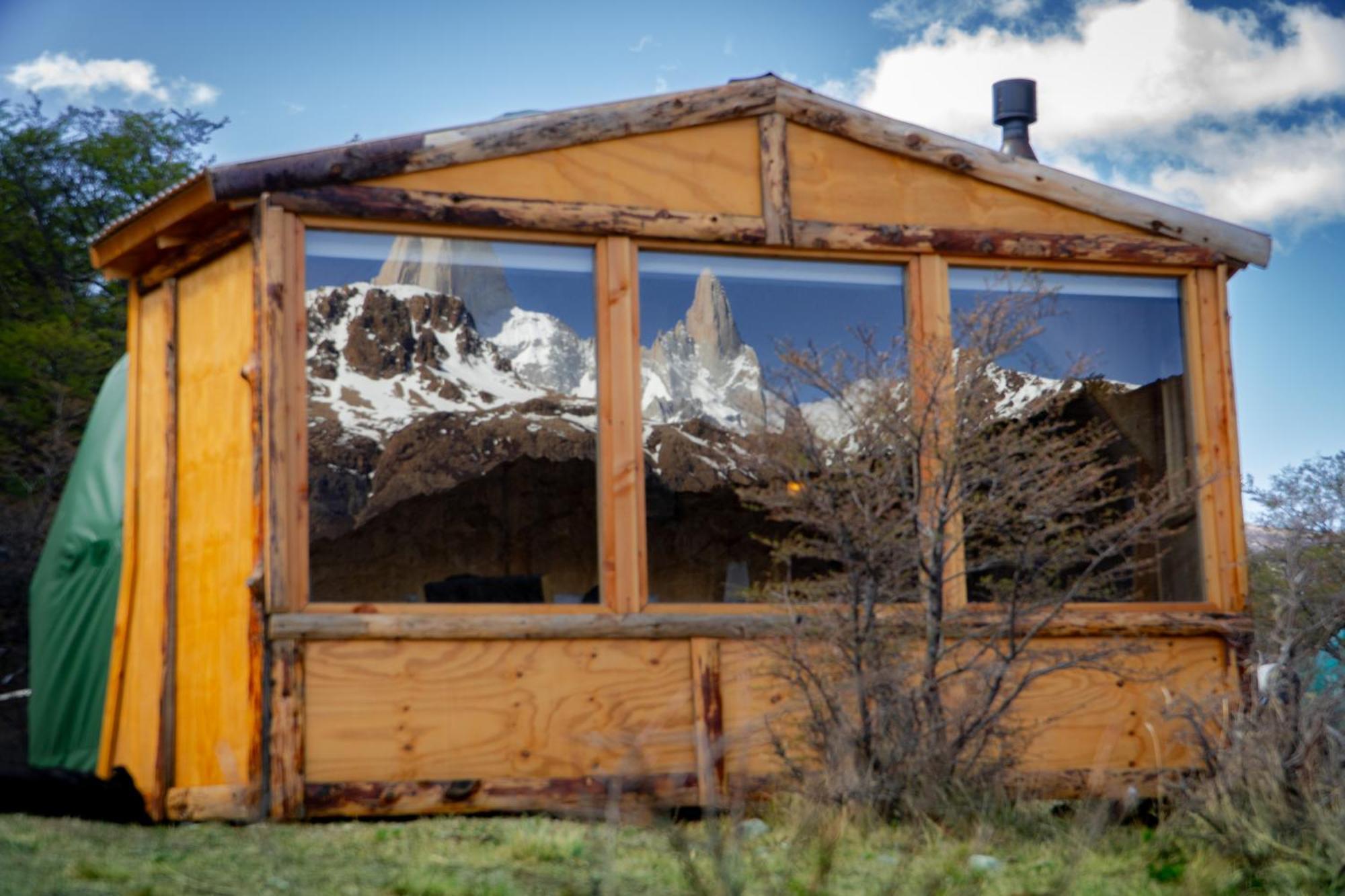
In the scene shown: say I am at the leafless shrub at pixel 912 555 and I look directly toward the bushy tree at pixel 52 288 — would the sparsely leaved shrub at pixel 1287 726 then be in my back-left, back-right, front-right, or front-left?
back-right

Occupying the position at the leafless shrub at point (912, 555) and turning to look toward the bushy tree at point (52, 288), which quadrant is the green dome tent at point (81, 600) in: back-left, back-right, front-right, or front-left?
front-left

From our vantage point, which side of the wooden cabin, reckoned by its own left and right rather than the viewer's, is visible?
front

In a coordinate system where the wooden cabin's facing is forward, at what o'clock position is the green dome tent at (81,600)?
The green dome tent is roughly at 4 o'clock from the wooden cabin.

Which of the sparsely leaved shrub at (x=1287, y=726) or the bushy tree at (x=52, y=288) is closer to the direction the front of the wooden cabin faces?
the sparsely leaved shrub

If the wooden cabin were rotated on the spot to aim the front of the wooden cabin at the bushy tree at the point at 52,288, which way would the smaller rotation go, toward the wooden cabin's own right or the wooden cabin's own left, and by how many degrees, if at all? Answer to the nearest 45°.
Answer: approximately 135° to the wooden cabin's own right

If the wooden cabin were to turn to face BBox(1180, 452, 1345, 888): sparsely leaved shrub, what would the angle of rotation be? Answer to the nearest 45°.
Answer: approximately 90° to its left
